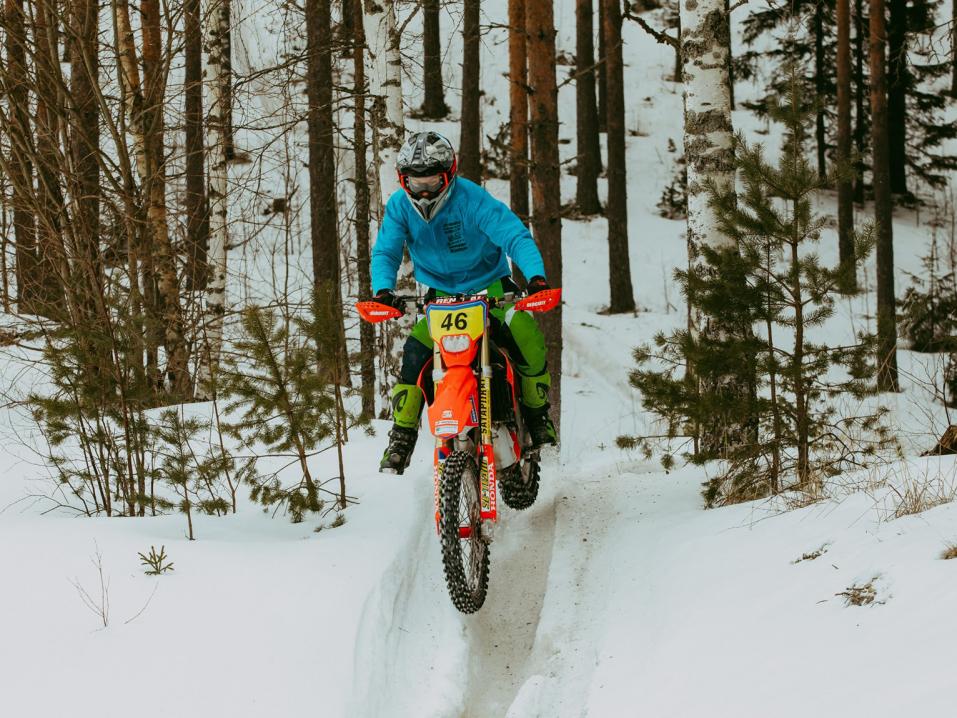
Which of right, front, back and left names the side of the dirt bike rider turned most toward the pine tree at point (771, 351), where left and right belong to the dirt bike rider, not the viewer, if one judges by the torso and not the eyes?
left

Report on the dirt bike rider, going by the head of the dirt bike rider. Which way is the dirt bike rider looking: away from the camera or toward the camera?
toward the camera

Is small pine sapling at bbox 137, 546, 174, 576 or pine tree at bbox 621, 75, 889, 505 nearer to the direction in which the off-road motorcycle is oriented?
the small pine sapling

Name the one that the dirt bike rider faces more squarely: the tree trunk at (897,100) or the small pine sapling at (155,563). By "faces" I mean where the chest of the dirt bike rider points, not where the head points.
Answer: the small pine sapling

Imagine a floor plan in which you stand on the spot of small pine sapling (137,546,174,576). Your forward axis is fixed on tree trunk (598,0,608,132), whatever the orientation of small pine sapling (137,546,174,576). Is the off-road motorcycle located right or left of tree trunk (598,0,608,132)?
right

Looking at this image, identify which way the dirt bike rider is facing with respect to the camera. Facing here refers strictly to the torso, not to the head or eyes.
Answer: toward the camera

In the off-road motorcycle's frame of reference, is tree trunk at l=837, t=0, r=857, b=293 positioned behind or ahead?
behind

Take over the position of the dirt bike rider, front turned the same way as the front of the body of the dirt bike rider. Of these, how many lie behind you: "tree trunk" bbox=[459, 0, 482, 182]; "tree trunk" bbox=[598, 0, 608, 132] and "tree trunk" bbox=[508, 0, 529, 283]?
3

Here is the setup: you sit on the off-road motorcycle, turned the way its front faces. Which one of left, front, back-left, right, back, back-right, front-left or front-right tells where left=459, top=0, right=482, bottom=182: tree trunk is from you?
back

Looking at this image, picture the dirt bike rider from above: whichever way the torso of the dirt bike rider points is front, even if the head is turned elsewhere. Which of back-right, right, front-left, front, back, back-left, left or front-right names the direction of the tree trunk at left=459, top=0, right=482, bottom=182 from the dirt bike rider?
back

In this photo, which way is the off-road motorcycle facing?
toward the camera

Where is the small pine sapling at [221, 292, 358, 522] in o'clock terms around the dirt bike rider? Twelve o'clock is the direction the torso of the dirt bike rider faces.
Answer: The small pine sapling is roughly at 3 o'clock from the dirt bike rider.

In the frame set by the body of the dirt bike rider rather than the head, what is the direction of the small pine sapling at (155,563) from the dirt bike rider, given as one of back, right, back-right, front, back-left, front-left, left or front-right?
front-right
